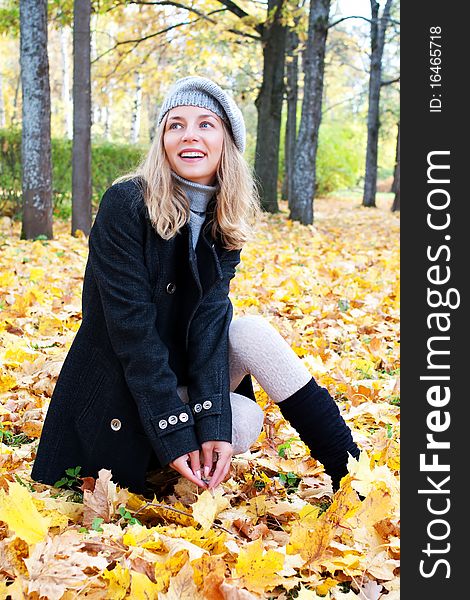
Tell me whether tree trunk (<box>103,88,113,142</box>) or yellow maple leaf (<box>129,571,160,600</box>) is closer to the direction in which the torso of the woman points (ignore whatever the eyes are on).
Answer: the yellow maple leaf

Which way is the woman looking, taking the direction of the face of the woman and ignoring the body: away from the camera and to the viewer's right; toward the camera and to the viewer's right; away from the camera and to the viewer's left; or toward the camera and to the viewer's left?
toward the camera and to the viewer's right

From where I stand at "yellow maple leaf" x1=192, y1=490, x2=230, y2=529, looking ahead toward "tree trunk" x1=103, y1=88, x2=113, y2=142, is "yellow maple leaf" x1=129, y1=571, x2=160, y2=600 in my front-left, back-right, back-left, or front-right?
back-left

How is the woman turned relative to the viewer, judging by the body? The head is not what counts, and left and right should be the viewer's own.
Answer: facing the viewer and to the right of the viewer

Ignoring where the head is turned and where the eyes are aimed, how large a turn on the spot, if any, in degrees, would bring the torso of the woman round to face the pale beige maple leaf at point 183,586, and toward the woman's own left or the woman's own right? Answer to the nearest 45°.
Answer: approximately 45° to the woman's own right

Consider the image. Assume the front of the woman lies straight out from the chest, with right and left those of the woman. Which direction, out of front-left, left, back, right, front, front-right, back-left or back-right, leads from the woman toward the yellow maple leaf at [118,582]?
front-right
